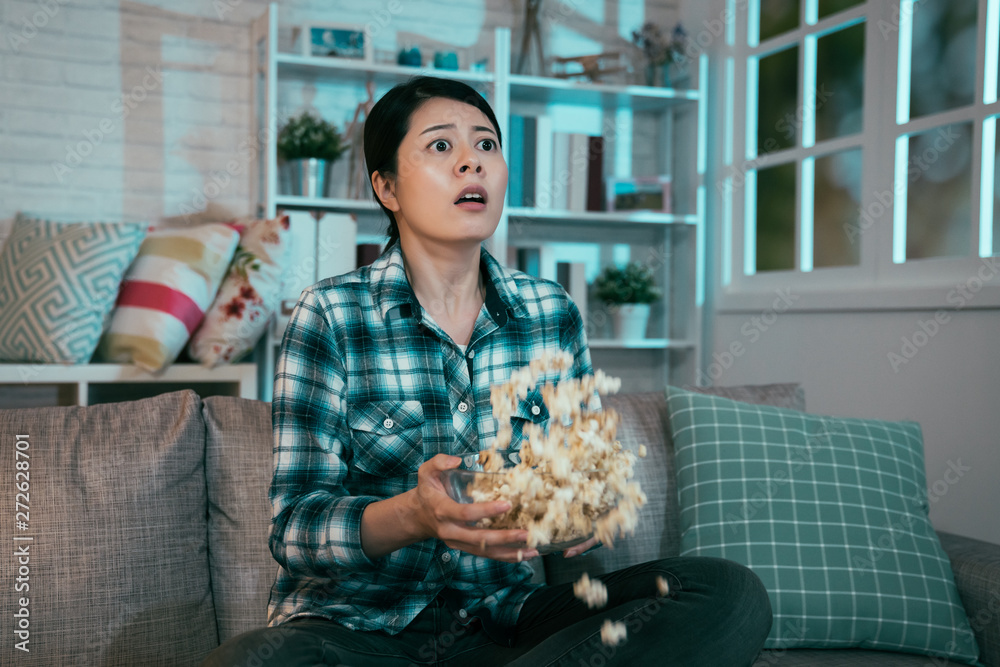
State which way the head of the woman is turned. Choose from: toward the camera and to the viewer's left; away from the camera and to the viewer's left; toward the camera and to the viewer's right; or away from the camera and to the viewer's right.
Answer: toward the camera and to the viewer's right

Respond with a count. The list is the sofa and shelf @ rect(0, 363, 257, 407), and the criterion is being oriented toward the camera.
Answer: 2

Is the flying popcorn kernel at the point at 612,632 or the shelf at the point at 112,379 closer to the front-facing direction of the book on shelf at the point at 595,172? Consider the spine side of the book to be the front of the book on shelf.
the flying popcorn kernel

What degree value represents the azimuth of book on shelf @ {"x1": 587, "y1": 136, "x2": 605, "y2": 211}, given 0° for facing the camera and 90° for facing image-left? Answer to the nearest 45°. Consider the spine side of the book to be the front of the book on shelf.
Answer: approximately 0°

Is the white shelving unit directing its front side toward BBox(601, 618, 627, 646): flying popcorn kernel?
yes

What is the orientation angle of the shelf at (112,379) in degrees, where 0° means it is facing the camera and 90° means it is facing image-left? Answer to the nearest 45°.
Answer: approximately 0°

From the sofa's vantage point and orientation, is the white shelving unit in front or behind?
behind

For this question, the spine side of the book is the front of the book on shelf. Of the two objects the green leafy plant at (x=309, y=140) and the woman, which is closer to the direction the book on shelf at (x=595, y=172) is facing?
the woman

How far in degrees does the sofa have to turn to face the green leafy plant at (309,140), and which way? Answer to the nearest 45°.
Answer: approximately 180°
